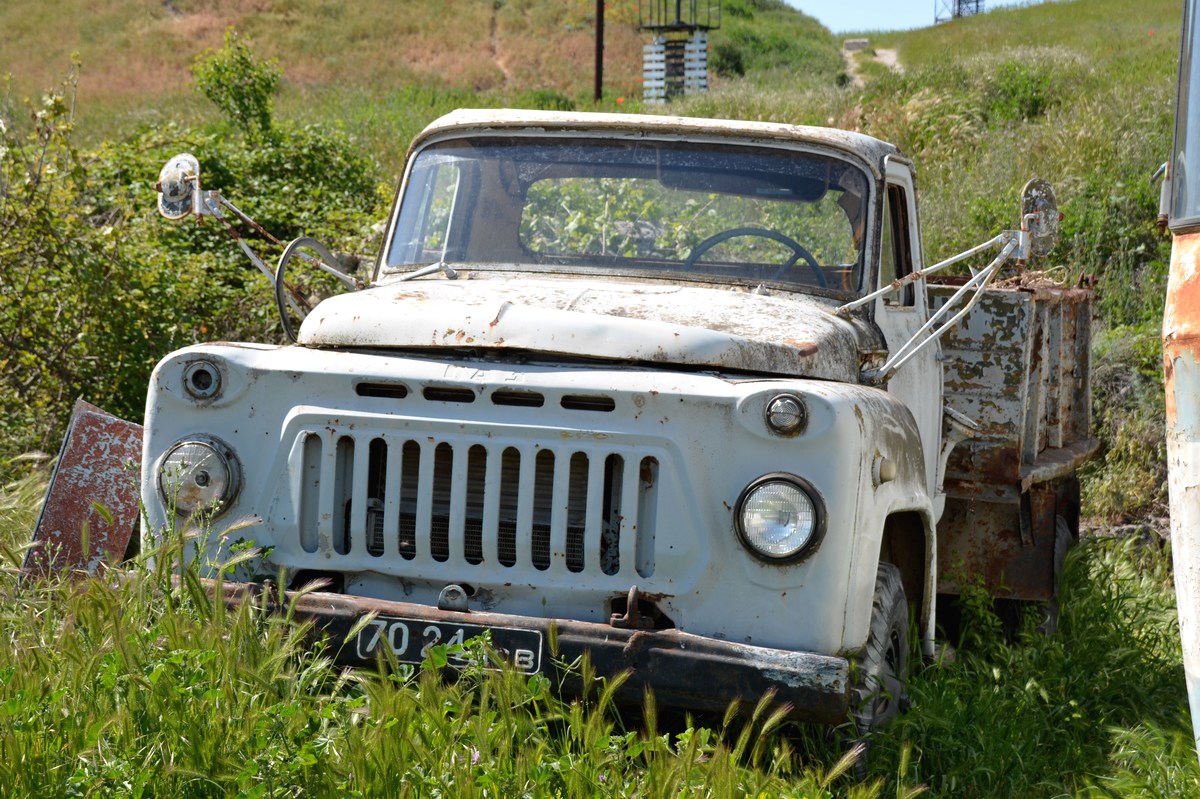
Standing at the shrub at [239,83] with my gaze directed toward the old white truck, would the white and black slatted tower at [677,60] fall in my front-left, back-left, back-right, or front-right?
back-left

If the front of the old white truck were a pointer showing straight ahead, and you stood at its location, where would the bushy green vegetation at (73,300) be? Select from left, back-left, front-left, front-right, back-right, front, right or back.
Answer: right

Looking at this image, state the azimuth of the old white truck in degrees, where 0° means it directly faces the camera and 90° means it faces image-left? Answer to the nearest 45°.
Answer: approximately 45°

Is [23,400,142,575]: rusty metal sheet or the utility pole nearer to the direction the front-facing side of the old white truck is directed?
the rusty metal sheet

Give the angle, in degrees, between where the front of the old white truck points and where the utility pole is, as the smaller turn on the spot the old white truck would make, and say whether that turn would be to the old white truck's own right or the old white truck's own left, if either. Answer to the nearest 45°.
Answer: approximately 135° to the old white truck's own right

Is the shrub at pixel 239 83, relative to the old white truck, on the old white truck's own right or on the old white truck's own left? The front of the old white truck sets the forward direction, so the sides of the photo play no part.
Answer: on the old white truck's own right

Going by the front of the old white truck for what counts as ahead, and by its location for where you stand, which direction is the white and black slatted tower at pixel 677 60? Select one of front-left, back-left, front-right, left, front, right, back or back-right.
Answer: back-right
